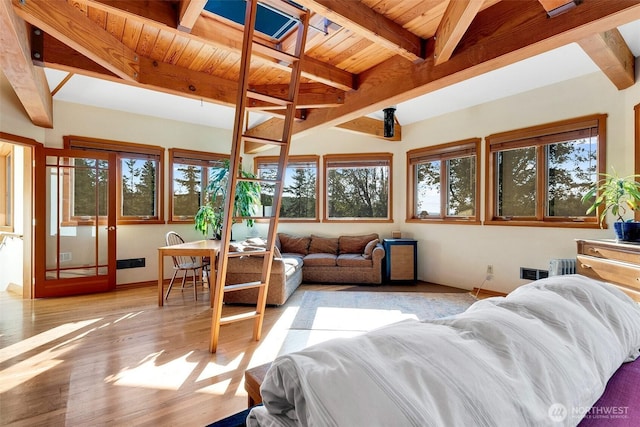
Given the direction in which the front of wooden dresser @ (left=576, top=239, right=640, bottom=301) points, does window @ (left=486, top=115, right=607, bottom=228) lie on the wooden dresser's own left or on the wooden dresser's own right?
on the wooden dresser's own right

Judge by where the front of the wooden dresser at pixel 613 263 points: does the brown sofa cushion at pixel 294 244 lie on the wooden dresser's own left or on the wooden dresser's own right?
on the wooden dresser's own right

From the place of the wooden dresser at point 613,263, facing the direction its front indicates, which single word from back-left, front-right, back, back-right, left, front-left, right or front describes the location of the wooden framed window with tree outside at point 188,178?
front-right

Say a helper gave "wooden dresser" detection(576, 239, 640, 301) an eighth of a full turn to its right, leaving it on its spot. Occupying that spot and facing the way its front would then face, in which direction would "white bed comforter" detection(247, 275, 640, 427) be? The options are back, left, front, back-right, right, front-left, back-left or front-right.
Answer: left

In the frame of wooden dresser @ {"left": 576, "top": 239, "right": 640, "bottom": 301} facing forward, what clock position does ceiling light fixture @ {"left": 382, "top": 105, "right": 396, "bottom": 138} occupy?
The ceiling light fixture is roughly at 2 o'clock from the wooden dresser.

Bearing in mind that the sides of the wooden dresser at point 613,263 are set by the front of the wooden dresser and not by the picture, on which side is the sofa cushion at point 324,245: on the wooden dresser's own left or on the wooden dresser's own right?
on the wooden dresser's own right

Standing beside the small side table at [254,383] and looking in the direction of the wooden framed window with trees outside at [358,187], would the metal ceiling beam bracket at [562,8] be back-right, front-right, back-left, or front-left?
front-right

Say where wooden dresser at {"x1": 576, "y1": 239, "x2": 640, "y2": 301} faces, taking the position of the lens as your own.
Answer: facing the viewer and to the left of the viewer

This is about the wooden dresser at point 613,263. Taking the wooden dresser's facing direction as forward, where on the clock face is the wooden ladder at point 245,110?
The wooden ladder is roughly at 12 o'clock from the wooden dresser.

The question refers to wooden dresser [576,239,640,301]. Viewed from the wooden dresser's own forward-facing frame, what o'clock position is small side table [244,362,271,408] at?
The small side table is roughly at 11 o'clock from the wooden dresser.

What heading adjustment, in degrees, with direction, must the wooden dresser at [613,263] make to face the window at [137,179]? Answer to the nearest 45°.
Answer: approximately 45° to its right

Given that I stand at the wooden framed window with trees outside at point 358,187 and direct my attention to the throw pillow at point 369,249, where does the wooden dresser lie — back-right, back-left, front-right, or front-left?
front-left

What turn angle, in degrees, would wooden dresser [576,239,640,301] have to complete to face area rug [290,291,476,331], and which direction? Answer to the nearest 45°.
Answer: approximately 45° to its right
